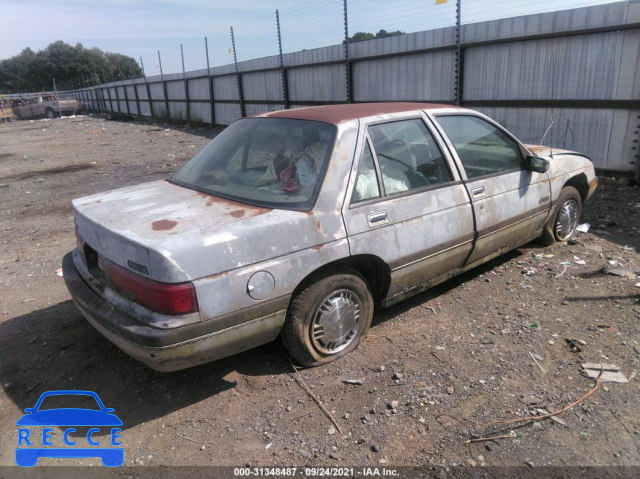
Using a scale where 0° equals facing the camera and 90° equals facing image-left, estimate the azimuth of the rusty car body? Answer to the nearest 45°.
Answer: approximately 225°

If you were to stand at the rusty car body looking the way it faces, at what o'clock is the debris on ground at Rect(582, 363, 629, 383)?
The debris on ground is roughly at 2 o'clock from the rusty car body.

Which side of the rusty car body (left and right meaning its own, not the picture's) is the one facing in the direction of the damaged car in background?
left

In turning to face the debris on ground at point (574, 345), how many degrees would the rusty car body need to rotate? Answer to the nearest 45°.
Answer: approximately 45° to its right
